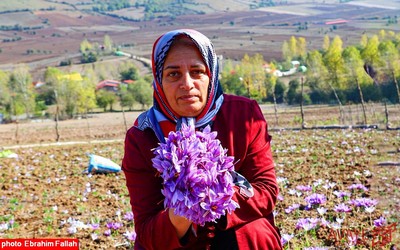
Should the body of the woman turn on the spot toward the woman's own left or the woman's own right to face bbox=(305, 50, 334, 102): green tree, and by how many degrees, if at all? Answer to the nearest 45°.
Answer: approximately 180°

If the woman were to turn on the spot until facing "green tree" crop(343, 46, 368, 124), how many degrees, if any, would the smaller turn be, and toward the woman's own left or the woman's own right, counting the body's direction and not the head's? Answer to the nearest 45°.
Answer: approximately 180°

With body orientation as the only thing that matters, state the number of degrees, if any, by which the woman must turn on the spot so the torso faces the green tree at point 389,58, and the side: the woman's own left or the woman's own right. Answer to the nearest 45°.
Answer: approximately 180°

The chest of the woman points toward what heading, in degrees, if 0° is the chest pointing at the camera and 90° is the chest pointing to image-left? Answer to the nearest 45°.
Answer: approximately 0°

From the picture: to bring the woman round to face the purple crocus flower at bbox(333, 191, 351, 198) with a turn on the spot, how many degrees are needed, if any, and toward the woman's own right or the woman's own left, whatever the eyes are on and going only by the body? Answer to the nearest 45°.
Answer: approximately 135° to the woman's own left

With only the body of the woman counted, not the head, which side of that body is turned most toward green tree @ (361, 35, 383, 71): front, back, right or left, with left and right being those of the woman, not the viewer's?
back

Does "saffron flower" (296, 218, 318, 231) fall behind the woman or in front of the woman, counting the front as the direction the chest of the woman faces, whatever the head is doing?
behind
